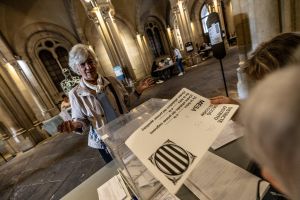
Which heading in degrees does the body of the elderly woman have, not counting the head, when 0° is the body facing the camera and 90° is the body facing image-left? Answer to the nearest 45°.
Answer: approximately 315°

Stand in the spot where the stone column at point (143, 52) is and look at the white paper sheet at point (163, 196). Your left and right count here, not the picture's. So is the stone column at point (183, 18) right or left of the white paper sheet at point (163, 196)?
left

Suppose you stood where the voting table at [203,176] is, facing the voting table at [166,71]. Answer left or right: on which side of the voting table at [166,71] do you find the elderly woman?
left

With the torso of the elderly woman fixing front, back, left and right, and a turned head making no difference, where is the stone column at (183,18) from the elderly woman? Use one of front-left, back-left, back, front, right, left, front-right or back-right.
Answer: left

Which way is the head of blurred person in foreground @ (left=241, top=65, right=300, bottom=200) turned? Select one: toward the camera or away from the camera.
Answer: away from the camera

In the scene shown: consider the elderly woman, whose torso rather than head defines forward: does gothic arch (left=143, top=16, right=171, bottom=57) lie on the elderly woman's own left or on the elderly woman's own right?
on the elderly woman's own left

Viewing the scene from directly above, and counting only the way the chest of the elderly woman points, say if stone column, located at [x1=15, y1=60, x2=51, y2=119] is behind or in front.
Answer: behind

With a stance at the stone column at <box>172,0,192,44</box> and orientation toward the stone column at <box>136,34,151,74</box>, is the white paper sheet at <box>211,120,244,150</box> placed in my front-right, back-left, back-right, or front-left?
front-left

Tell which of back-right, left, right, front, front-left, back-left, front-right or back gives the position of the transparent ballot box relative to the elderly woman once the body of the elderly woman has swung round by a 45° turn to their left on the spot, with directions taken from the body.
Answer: right

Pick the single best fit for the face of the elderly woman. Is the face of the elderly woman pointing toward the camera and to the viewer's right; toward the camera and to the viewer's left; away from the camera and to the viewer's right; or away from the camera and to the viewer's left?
toward the camera and to the viewer's right
